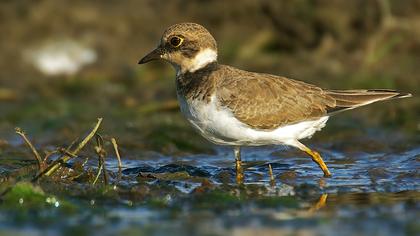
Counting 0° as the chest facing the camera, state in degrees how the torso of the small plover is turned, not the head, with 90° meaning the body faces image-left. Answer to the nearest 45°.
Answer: approximately 90°

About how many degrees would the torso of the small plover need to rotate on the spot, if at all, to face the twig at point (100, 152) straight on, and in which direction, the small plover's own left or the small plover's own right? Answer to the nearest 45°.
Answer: approximately 45° to the small plover's own left

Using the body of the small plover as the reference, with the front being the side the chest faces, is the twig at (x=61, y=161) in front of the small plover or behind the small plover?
in front
